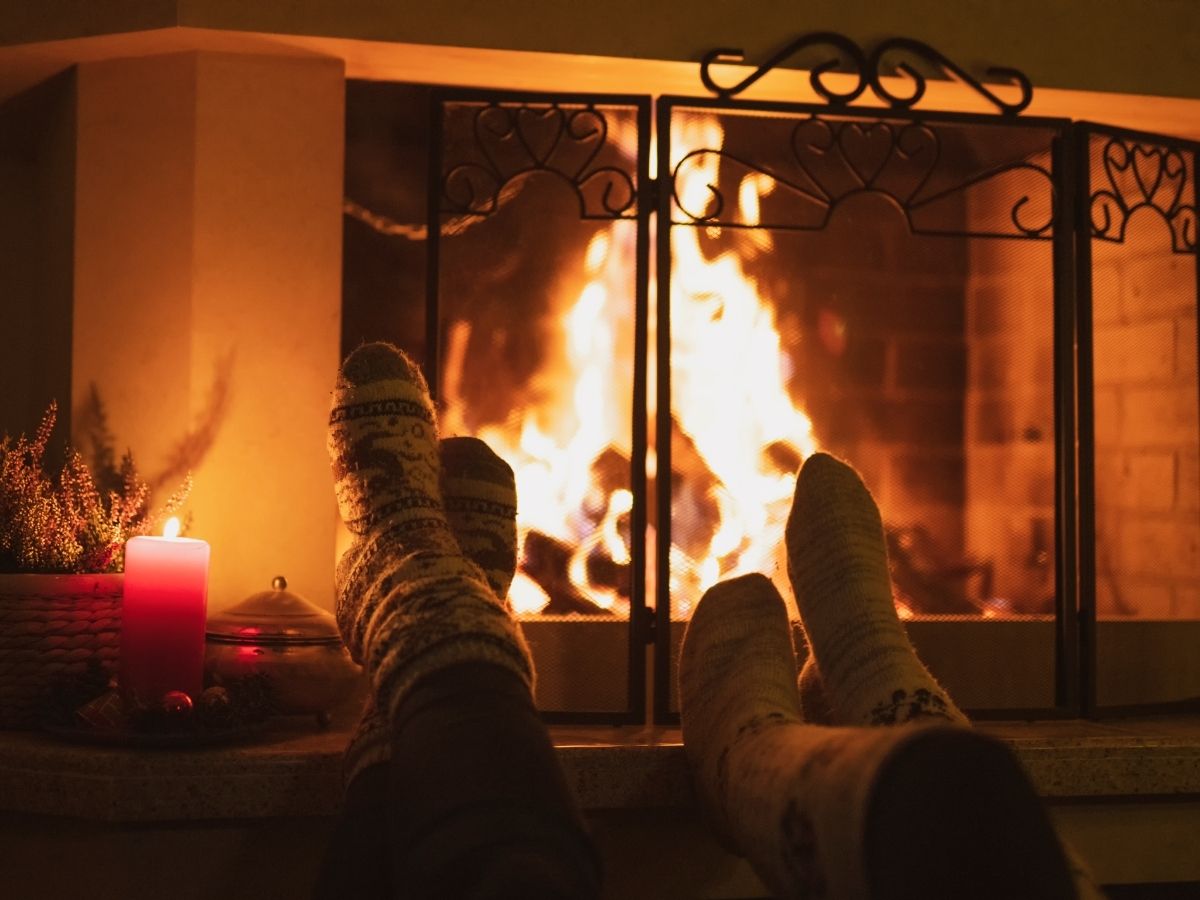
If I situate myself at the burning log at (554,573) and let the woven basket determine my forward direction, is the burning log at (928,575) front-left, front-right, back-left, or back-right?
back-left

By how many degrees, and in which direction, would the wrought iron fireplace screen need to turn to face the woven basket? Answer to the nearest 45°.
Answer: approximately 45° to its right

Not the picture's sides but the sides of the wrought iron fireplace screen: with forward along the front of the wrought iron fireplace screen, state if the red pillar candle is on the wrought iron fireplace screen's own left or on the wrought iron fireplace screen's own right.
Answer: on the wrought iron fireplace screen's own right

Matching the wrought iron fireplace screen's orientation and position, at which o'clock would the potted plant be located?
The potted plant is roughly at 2 o'clock from the wrought iron fireplace screen.

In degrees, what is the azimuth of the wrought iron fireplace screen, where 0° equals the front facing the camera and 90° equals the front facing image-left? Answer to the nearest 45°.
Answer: approximately 0°
